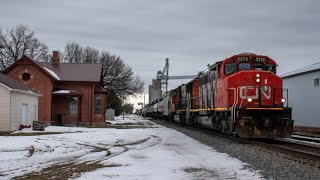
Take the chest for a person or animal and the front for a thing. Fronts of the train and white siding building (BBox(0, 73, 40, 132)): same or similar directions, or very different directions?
same or similar directions

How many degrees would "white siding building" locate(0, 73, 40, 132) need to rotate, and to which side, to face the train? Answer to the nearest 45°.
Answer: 0° — it already faces it

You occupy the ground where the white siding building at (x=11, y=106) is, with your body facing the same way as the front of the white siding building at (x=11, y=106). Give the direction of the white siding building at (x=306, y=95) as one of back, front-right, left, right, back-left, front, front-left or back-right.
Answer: front-left

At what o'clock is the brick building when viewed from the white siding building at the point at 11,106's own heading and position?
The brick building is roughly at 8 o'clock from the white siding building.

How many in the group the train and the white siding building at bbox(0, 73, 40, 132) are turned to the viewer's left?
0

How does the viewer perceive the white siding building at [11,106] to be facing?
facing the viewer and to the right of the viewer

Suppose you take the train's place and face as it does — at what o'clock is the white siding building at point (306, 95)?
The white siding building is roughly at 8 o'clock from the train.
